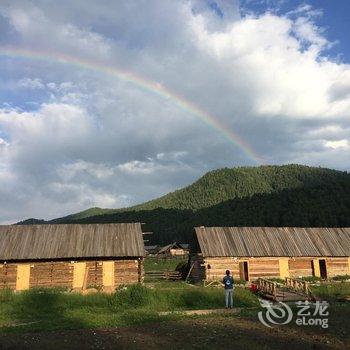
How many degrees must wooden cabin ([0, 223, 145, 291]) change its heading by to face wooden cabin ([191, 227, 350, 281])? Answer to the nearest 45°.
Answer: approximately 90° to its left

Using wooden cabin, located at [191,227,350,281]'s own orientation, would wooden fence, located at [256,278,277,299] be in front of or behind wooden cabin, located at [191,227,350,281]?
in front

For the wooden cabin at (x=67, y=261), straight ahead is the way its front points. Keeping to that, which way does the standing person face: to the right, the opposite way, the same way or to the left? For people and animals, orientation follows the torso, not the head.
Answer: the opposite way

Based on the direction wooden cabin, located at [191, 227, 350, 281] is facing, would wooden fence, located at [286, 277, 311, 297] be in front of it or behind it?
in front

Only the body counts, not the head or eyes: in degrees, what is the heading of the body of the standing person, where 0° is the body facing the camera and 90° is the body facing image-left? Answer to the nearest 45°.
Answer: approximately 180°

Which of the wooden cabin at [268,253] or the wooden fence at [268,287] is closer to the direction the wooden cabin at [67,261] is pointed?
the wooden fence

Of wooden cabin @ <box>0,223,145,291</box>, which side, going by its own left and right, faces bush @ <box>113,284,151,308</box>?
front

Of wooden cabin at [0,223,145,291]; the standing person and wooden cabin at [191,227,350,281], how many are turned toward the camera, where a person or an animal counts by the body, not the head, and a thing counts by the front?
2

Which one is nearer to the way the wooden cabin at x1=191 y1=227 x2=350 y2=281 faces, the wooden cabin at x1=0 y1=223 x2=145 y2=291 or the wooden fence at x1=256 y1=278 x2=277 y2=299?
the wooden fence

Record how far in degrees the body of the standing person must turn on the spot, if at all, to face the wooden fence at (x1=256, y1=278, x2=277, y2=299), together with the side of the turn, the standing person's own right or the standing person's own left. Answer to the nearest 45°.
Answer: approximately 45° to the standing person's own right
